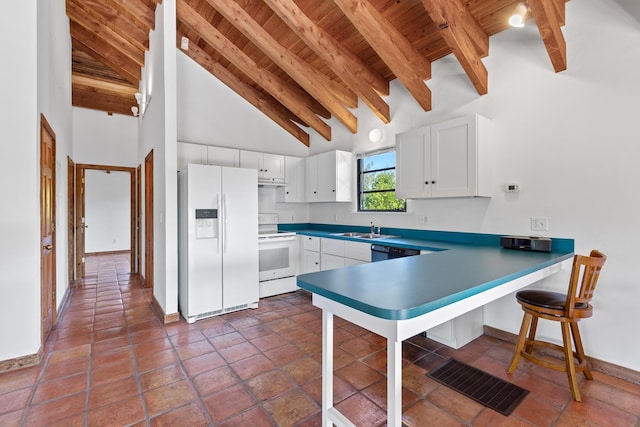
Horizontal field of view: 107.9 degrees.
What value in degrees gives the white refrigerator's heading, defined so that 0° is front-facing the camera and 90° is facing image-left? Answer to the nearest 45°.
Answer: approximately 315°

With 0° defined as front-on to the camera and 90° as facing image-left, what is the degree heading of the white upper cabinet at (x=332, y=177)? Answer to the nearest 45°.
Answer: approximately 45°

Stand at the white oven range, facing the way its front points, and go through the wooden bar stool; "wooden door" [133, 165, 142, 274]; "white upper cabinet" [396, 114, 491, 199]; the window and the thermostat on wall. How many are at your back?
1

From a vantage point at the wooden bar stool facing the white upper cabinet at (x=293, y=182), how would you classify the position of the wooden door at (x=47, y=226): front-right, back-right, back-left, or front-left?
front-left

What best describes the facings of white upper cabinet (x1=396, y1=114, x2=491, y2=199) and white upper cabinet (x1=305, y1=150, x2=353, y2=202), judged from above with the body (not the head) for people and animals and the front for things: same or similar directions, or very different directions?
same or similar directions

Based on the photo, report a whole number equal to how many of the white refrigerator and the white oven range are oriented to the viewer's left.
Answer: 0

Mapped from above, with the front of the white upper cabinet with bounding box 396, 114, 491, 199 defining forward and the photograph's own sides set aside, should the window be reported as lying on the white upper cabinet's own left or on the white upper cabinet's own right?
on the white upper cabinet's own right

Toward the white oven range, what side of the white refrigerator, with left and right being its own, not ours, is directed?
left

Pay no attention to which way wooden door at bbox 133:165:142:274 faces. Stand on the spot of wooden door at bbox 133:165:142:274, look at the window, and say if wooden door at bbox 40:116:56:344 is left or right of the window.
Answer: right

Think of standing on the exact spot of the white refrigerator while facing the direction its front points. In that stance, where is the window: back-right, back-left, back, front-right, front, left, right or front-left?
front-left

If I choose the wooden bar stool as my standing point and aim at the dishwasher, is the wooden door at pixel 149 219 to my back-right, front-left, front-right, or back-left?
front-left
